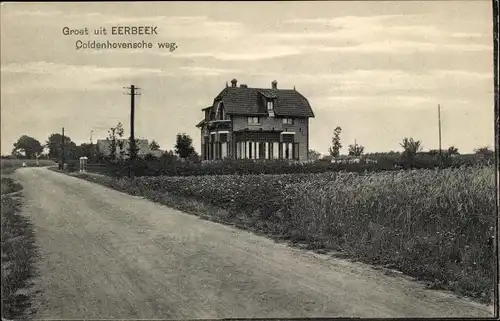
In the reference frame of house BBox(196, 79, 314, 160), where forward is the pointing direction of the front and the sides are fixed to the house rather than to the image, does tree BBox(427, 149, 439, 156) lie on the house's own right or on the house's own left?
on the house's own left

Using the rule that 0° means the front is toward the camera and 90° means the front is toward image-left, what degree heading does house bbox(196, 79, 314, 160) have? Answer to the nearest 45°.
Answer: approximately 45°

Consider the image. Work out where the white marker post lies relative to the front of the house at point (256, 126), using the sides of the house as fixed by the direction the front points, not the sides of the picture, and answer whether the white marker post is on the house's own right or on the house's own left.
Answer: on the house's own right
